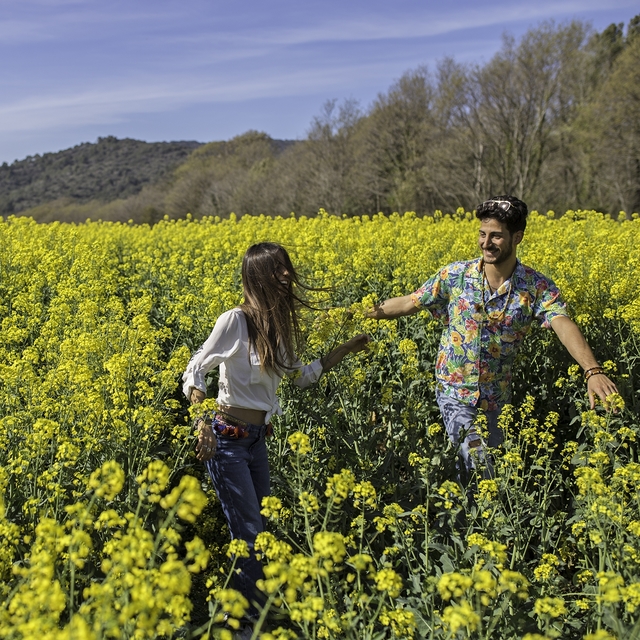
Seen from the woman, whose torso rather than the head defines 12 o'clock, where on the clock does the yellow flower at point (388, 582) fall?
The yellow flower is roughly at 1 o'clock from the woman.

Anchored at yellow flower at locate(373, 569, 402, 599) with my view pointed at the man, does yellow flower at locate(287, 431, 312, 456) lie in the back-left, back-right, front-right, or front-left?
front-left

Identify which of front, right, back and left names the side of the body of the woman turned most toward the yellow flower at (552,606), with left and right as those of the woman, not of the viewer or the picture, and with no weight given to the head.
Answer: front

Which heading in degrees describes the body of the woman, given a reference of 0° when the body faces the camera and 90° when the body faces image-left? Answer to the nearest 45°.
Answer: approximately 315°

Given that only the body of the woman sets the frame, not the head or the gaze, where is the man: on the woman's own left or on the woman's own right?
on the woman's own left

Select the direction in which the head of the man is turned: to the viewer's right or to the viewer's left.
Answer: to the viewer's left

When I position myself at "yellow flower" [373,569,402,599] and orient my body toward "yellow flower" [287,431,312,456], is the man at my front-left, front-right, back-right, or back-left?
front-right
